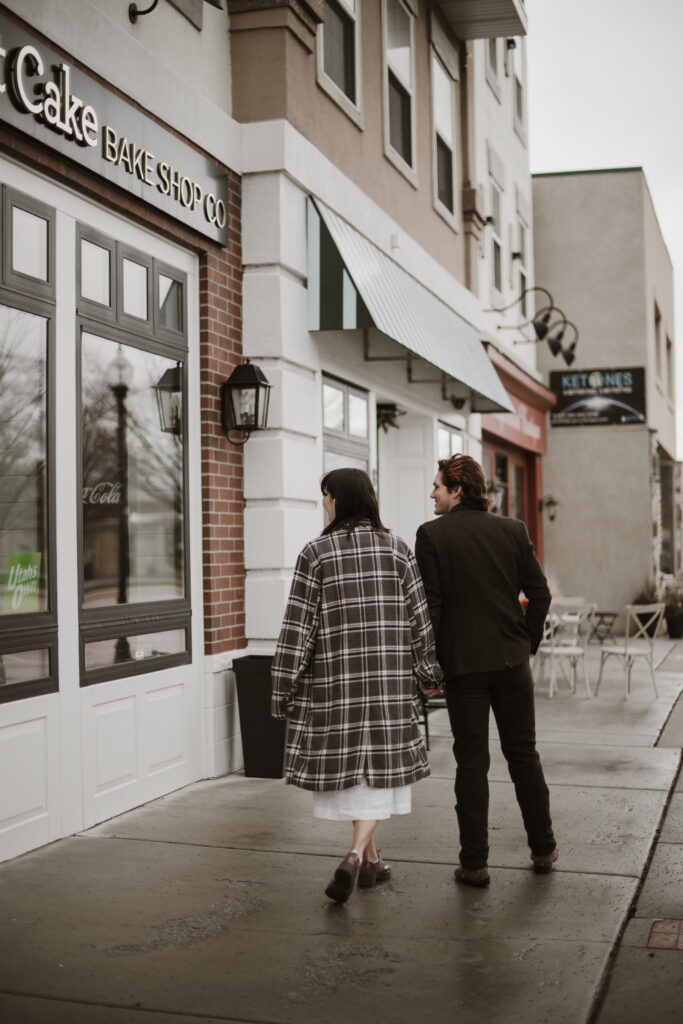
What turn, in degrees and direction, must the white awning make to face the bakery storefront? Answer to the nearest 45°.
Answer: approximately 90° to its right

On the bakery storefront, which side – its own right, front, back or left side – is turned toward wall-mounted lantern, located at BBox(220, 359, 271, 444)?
left

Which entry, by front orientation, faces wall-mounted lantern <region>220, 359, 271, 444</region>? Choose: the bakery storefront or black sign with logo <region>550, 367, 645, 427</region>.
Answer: the black sign with logo

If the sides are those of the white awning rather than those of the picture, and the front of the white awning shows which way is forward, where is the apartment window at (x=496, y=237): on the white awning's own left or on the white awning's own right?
on the white awning's own left

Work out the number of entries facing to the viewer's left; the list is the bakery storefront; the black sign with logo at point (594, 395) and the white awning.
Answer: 0

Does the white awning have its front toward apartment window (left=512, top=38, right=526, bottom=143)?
no

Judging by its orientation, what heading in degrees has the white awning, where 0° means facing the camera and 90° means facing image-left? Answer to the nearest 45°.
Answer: approximately 315°

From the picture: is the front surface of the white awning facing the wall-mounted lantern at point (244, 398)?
no

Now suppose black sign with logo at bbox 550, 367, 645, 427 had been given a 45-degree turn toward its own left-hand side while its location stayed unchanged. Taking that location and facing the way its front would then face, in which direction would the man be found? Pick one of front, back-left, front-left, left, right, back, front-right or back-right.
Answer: front-right

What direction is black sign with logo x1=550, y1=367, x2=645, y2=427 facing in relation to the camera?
toward the camera

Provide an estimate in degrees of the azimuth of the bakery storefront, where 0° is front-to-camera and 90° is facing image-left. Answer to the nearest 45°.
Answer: approximately 315°

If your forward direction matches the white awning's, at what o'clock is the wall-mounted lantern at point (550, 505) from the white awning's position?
The wall-mounted lantern is roughly at 8 o'clock from the white awning.

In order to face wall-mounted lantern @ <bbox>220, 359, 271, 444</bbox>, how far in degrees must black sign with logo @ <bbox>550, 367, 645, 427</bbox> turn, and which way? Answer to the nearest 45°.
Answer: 0° — it already faces it

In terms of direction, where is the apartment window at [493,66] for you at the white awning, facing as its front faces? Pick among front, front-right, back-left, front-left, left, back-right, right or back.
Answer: back-left

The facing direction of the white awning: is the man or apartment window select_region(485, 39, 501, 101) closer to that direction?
the man

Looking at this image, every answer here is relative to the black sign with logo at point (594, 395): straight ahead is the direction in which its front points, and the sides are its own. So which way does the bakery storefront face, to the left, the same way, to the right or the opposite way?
to the left

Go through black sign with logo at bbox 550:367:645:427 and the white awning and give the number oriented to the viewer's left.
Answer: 0
